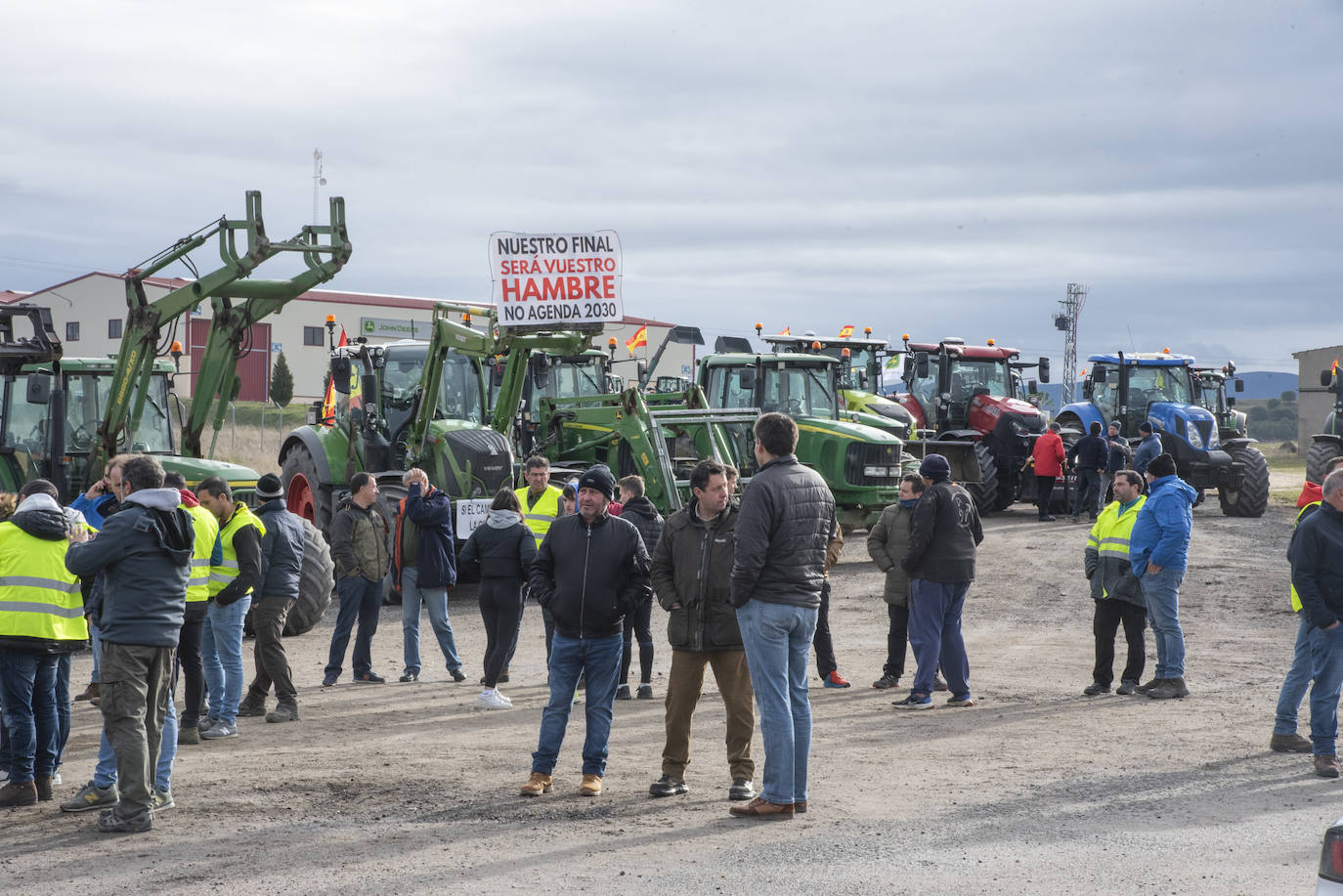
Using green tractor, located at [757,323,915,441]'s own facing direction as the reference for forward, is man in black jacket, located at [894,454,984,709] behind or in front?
in front

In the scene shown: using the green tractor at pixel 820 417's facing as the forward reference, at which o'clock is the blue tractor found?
The blue tractor is roughly at 9 o'clock from the green tractor.

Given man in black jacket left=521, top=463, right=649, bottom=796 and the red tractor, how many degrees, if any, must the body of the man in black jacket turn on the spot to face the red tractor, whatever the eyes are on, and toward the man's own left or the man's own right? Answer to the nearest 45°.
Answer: approximately 180°

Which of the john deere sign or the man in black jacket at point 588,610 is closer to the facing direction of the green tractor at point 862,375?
the man in black jacket

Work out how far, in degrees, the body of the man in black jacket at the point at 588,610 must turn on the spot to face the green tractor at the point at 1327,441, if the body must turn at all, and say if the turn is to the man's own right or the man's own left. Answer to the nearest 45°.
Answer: approximately 135° to the man's own left

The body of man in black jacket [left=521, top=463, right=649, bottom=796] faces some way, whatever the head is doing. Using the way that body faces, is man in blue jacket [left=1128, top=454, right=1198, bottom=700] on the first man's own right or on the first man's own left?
on the first man's own left

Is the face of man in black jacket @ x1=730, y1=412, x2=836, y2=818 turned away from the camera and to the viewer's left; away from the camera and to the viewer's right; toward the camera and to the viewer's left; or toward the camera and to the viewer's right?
away from the camera and to the viewer's left

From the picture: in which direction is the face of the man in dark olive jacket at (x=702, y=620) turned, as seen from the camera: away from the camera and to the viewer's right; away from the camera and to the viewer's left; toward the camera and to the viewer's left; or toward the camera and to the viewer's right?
toward the camera and to the viewer's right

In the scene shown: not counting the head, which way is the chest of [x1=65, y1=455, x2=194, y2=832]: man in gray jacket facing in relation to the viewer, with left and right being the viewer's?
facing away from the viewer and to the left of the viewer

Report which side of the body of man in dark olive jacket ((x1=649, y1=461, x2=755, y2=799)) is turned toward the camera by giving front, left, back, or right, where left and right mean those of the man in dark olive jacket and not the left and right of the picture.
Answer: front

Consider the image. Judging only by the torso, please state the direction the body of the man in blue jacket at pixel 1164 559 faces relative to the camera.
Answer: to the viewer's left

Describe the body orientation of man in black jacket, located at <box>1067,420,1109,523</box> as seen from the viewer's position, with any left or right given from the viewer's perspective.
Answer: facing away from the viewer

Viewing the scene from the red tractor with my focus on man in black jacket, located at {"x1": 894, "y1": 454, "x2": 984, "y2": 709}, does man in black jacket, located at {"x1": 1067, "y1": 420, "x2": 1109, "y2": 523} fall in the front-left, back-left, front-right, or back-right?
front-left
